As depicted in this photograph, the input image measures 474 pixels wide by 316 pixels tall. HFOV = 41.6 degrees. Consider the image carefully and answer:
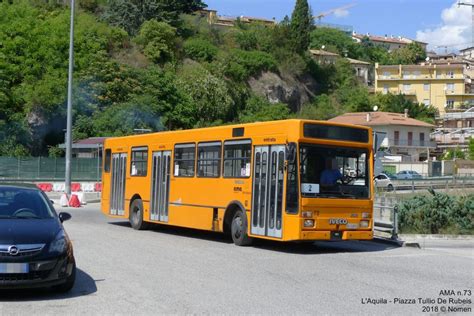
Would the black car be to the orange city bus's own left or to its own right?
on its right

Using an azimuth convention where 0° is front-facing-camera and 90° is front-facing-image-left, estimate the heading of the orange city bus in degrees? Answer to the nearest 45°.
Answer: approximately 315°

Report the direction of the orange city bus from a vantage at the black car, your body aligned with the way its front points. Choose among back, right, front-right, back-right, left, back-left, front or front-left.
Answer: back-left

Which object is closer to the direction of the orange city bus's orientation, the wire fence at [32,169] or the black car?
the black car

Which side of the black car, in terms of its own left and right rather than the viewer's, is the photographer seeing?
front

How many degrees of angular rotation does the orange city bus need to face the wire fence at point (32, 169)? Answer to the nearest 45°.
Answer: approximately 180°

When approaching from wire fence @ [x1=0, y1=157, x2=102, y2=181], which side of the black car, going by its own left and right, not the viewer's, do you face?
back

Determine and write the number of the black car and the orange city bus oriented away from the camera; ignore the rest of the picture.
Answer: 0
